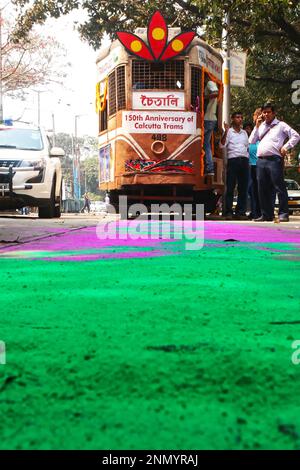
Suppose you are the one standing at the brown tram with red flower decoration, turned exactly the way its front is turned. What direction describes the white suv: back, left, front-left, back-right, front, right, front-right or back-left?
right

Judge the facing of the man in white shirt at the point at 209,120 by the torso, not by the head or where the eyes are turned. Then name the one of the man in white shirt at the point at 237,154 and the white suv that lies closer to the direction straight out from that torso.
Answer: the white suv

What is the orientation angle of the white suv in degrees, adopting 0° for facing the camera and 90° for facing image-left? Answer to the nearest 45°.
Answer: approximately 0°

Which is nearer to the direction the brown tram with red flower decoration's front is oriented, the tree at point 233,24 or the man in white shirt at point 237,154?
the man in white shirt

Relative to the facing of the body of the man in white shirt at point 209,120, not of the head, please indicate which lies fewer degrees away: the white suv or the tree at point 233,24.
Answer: the white suv

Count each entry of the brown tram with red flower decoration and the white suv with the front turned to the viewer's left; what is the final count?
0
